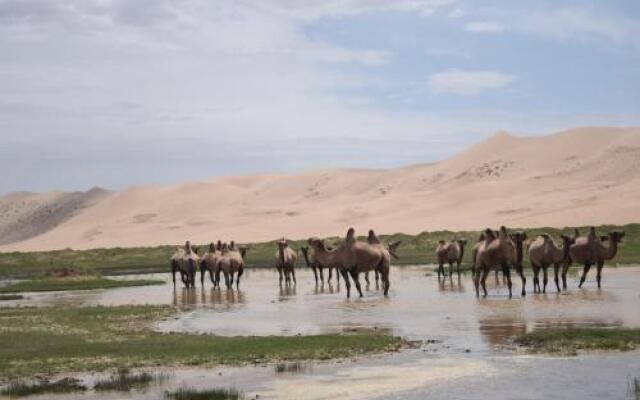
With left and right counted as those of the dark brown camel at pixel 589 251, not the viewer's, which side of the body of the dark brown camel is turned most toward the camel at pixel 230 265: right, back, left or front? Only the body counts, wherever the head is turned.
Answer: back

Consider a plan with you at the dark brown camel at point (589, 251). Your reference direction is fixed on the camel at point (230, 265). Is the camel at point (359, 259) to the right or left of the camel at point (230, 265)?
left

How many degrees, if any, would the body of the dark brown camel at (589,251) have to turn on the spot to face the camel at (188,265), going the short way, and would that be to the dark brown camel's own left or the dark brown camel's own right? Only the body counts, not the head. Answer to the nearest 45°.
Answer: approximately 180°

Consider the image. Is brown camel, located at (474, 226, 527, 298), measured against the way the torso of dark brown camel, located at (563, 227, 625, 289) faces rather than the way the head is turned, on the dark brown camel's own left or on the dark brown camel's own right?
on the dark brown camel's own right

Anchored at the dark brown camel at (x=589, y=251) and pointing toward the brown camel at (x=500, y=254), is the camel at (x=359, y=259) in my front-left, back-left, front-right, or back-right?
front-right

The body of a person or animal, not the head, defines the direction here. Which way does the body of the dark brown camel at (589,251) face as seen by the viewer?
to the viewer's right

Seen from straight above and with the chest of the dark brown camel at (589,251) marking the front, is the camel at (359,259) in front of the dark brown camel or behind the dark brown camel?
behind
